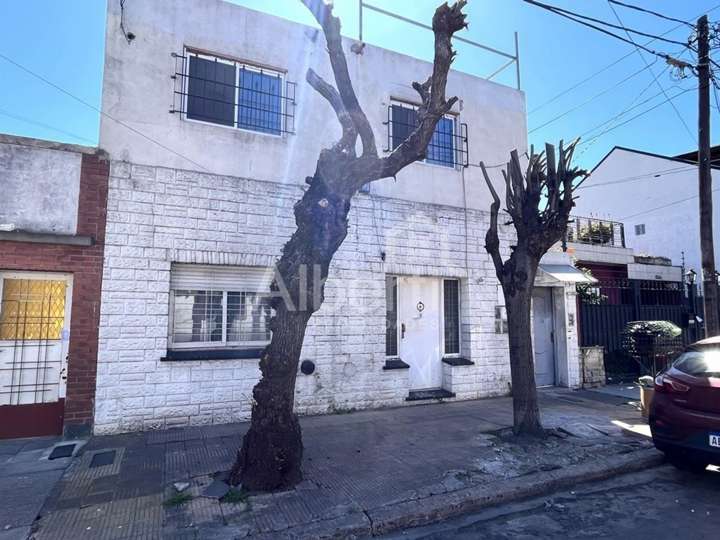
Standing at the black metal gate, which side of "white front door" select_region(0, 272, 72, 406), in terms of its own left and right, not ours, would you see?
left

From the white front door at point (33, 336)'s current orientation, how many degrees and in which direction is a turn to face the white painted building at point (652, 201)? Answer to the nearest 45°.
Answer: approximately 90° to its left

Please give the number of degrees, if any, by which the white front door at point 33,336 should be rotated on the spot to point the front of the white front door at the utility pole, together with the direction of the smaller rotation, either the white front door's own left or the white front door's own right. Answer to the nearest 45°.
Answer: approximately 45° to the white front door's own left

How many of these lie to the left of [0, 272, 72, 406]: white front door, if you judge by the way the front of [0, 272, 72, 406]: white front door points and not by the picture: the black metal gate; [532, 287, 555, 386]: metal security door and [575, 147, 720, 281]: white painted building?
3

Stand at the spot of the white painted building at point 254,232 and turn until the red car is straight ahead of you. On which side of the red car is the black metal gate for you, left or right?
left

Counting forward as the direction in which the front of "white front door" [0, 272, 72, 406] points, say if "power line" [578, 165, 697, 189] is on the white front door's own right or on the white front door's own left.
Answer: on the white front door's own left

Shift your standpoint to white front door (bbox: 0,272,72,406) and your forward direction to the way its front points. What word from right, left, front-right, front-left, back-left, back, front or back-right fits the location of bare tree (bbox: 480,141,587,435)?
front-left

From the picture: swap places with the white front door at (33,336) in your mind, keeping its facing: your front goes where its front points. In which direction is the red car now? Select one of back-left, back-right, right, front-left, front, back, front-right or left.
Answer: front-left

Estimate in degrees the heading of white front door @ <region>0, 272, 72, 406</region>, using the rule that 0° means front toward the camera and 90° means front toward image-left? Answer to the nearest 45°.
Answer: approximately 0°
